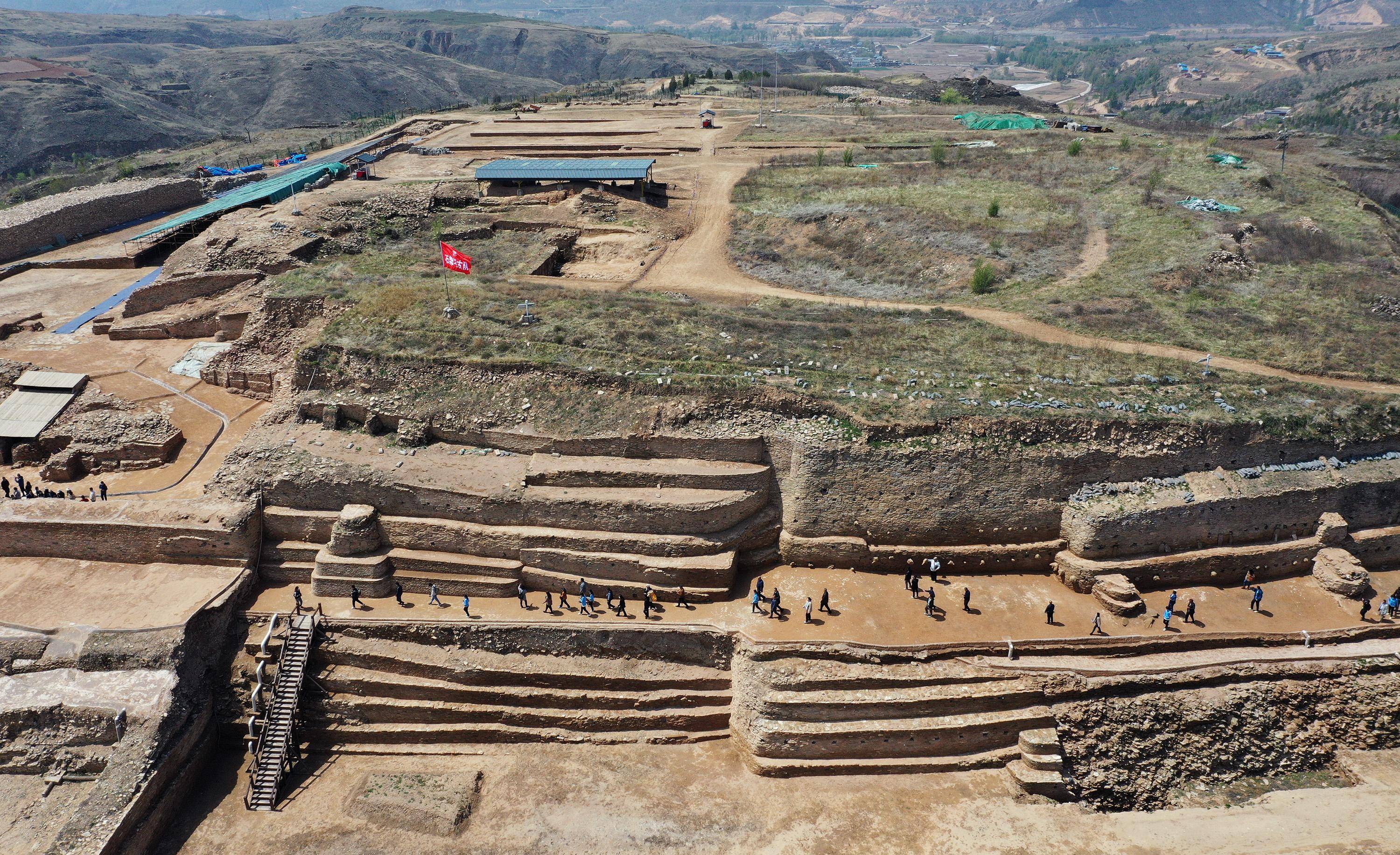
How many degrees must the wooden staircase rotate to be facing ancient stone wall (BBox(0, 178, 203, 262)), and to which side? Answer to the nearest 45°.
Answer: approximately 180°

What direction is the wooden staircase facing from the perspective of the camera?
toward the camera

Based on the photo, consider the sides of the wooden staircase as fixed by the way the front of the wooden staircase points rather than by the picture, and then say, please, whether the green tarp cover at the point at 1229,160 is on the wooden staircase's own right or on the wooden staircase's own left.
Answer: on the wooden staircase's own left

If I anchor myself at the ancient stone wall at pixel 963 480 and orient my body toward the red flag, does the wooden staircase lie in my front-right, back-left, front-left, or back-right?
front-left

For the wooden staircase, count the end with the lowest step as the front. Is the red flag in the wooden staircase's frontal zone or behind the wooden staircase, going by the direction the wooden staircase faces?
behind

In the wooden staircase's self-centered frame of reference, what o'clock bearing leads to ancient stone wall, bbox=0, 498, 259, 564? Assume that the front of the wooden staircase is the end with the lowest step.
The ancient stone wall is roughly at 5 o'clock from the wooden staircase.

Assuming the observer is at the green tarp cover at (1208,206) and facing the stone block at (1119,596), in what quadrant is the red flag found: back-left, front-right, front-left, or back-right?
front-right

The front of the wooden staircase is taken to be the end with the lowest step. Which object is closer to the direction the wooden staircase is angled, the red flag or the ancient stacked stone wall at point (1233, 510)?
the ancient stacked stone wall

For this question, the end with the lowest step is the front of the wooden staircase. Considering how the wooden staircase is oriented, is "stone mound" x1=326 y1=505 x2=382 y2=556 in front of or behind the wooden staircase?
behind

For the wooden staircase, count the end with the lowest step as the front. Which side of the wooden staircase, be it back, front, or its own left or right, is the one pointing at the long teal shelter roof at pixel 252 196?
back

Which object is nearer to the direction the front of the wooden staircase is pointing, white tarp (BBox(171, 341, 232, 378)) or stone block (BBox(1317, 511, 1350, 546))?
the stone block

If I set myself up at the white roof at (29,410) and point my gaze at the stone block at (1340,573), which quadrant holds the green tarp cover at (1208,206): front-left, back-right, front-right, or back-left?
front-left

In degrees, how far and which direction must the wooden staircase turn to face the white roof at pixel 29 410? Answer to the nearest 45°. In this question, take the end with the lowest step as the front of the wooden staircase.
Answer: approximately 135° to its right

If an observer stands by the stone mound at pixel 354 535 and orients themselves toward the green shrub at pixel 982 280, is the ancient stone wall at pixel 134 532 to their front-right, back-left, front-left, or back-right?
back-left

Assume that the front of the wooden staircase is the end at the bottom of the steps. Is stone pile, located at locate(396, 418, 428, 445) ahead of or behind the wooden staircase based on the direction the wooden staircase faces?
behind
